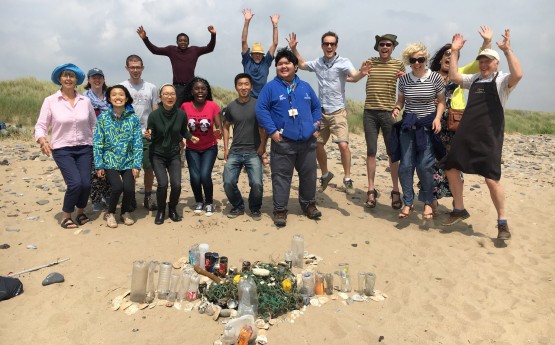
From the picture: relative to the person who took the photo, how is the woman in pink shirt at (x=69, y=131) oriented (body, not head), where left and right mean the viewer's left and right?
facing the viewer

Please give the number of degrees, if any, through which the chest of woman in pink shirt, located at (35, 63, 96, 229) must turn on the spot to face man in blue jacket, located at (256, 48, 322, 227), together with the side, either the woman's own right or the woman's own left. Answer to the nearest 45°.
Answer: approximately 45° to the woman's own left

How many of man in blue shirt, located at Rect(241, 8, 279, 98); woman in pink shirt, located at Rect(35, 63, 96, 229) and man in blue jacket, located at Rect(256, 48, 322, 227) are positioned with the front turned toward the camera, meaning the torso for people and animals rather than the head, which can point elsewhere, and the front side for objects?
3

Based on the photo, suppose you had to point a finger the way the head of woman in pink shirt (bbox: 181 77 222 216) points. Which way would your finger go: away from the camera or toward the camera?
toward the camera

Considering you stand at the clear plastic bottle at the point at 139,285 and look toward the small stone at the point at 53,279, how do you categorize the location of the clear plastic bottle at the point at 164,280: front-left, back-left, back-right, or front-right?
back-right

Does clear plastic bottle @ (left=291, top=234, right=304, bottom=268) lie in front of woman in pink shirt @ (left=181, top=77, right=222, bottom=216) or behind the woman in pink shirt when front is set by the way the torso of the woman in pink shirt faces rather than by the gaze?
in front

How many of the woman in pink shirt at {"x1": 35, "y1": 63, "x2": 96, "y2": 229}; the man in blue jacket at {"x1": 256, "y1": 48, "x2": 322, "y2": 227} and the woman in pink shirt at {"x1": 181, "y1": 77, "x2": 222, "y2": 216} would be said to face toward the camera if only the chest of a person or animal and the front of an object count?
3

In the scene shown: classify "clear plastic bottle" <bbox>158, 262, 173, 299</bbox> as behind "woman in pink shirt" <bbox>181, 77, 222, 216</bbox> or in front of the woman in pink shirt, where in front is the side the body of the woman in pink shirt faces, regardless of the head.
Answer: in front

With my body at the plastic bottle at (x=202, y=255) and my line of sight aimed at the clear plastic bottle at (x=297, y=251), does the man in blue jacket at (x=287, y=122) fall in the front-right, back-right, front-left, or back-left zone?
front-left

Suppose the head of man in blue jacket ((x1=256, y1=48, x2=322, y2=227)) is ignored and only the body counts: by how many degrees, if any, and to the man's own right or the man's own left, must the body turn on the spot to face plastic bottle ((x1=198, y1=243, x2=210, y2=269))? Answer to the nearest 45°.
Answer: approximately 45° to the man's own right

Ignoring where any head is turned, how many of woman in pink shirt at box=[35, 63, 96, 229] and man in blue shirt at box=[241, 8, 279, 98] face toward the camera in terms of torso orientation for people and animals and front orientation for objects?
2

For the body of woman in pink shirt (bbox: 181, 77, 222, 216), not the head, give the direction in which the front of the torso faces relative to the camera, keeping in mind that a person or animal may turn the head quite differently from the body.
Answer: toward the camera

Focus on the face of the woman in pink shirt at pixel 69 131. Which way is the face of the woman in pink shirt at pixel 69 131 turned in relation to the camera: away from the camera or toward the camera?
toward the camera

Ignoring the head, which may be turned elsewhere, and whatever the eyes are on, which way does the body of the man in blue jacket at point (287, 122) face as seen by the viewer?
toward the camera

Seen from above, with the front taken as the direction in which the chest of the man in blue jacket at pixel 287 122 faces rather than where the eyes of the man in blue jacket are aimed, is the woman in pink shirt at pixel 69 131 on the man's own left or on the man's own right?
on the man's own right
